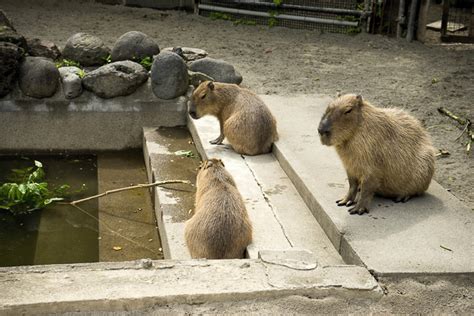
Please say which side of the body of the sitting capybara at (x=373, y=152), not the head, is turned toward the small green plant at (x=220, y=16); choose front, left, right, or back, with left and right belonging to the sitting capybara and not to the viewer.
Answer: right

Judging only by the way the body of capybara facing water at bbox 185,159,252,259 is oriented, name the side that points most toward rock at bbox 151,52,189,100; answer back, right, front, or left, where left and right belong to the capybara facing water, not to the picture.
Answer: front

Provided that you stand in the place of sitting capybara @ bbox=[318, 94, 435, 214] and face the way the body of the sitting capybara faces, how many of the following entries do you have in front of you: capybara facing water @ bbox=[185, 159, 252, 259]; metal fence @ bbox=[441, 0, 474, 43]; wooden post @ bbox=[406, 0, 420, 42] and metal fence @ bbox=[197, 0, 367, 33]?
1

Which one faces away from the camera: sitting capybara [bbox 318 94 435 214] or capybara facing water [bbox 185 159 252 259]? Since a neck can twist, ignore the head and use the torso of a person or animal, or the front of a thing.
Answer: the capybara facing water

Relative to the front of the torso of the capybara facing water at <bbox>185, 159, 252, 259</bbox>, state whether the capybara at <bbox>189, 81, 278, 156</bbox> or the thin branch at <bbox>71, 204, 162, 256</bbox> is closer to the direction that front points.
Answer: the capybara

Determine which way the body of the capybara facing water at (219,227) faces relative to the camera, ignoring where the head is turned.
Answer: away from the camera

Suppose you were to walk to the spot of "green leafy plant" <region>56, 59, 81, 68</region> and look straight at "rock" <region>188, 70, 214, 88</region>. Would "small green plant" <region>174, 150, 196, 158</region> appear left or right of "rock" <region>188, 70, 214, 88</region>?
right

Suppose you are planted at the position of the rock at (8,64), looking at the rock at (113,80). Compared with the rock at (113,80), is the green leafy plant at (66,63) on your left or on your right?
left

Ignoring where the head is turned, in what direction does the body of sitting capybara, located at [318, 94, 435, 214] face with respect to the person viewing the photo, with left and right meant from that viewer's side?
facing the viewer and to the left of the viewer

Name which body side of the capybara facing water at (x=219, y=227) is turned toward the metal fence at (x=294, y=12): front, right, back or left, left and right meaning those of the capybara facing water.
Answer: front

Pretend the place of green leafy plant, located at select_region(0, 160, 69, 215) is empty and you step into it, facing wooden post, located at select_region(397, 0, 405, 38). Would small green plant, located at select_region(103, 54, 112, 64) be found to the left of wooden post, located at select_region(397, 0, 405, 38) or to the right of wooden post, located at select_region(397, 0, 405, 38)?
left

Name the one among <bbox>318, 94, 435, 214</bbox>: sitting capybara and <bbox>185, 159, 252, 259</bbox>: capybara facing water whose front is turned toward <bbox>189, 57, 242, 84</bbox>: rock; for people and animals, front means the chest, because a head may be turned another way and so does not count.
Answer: the capybara facing water

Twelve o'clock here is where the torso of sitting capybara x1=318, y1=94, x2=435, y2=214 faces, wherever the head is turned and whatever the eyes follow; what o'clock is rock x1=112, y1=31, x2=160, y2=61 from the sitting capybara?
The rock is roughly at 3 o'clock from the sitting capybara.

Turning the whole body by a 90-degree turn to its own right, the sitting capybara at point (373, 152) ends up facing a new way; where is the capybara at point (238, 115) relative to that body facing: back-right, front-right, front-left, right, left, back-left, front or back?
front

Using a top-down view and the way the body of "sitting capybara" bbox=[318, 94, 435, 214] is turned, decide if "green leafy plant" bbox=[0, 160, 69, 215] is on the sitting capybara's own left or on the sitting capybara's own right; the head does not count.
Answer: on the sitting capybara's own right

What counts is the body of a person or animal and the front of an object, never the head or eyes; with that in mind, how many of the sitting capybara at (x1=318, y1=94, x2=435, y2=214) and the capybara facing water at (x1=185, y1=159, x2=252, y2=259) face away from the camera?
1
